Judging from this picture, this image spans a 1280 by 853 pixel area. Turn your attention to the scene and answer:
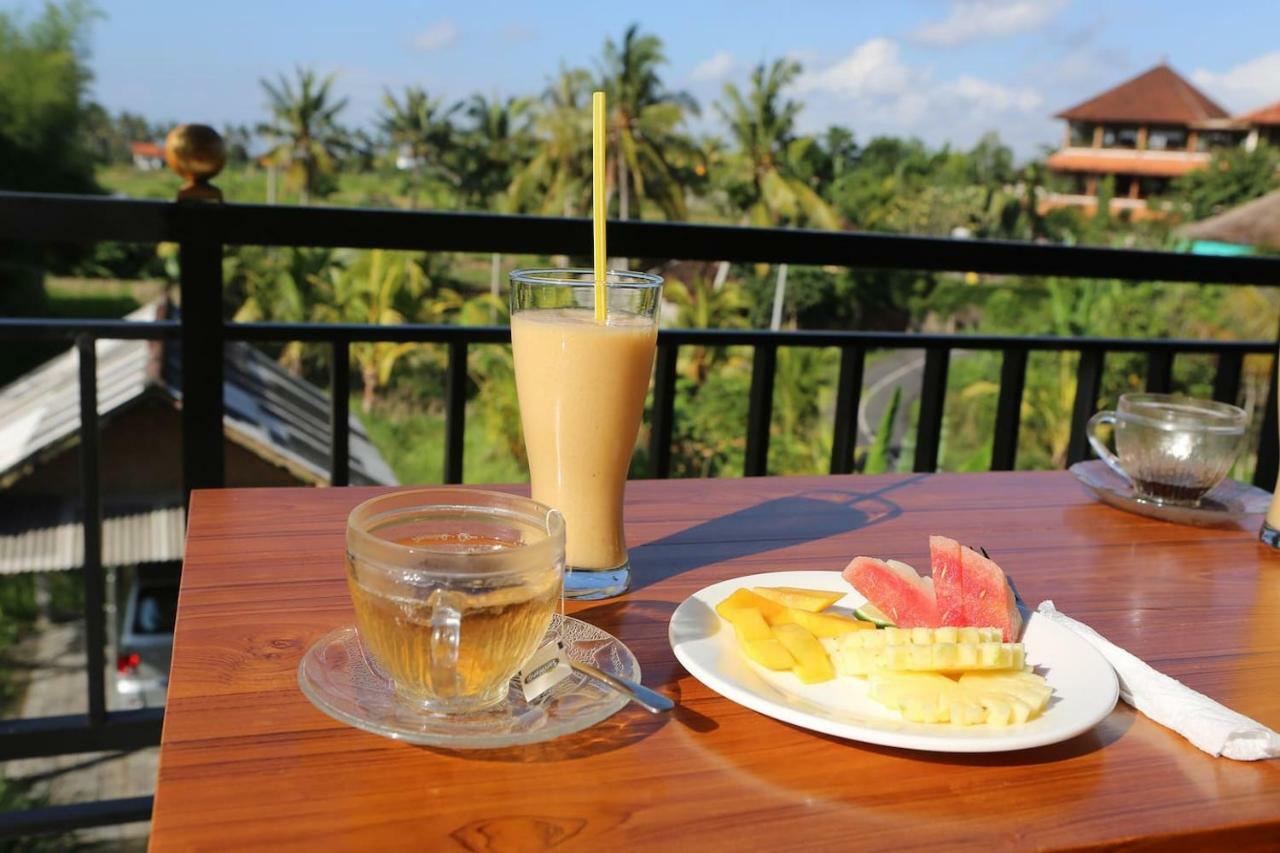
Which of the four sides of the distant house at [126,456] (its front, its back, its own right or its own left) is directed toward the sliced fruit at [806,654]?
front

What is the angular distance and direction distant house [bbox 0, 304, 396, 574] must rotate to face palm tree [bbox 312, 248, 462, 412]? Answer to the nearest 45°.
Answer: approximately 135° to its left

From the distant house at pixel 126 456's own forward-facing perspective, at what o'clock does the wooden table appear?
The wooden table is roughly at 12 o'clock from the distant house.

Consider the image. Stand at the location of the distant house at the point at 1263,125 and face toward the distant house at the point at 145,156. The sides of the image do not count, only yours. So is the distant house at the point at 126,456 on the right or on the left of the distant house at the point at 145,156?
left

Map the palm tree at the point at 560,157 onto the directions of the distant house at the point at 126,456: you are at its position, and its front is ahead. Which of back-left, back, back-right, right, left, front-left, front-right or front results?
back-left

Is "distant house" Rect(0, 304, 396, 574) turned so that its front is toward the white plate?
yes

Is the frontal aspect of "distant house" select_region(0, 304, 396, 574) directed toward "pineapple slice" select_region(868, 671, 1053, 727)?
yes

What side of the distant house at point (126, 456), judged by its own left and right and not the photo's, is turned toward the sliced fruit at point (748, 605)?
front

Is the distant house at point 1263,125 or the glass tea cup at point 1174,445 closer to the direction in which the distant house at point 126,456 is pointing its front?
the glass tea cup

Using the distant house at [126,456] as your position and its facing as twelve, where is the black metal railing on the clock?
The black metal railing is roughly at 12 o'clock from the distant house.

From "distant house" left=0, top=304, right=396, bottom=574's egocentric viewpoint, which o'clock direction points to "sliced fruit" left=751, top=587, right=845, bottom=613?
The sliced fruit is roughly at 12 o'clock from the distant house.

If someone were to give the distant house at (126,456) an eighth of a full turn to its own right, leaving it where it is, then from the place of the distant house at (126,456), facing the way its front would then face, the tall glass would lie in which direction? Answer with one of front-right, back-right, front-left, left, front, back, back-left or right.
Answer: front-left

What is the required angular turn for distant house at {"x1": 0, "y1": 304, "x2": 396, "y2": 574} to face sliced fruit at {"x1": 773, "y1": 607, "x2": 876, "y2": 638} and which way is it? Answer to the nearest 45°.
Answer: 0° — it already faces it

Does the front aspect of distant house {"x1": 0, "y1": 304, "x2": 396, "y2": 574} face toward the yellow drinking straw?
yes

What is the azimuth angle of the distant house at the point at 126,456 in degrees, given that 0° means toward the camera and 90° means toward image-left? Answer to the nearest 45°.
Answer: approximately 0°

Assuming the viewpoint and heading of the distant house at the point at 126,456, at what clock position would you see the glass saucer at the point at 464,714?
The glass saucer is roughly at 12 o'clock from the distant house.

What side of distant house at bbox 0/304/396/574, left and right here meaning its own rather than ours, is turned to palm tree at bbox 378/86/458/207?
back

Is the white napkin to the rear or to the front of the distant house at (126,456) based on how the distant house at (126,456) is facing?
to the front
